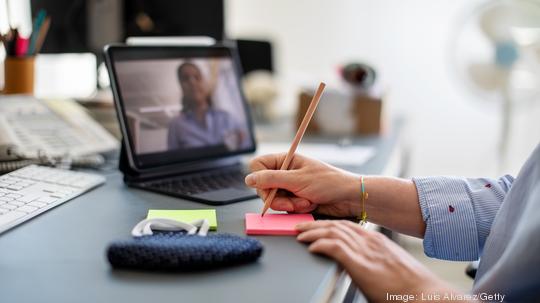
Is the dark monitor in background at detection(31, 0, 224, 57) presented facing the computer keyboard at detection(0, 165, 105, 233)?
yes

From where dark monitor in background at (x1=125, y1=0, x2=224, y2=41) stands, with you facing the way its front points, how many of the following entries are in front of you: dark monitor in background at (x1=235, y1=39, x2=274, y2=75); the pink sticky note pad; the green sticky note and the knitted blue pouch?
3

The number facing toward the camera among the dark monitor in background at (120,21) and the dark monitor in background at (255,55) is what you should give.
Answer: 2

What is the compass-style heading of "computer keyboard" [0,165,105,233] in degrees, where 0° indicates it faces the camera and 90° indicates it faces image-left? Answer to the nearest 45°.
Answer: approximately 315°
